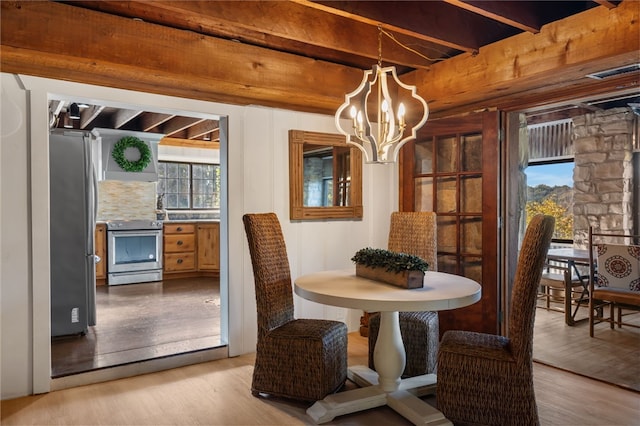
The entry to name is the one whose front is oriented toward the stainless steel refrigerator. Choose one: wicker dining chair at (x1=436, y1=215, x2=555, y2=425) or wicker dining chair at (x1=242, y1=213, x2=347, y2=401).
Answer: wicker dining chair at (x1=436, y1=215, x2=555, y2=425)

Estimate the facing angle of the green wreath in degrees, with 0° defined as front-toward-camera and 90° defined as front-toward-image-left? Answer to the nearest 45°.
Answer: approximately 0°

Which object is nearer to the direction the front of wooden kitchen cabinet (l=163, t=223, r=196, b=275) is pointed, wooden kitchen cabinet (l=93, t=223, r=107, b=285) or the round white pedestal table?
the round white pedestal table

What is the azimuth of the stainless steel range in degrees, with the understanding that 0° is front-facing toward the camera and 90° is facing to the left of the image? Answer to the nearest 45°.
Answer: approximately 0°

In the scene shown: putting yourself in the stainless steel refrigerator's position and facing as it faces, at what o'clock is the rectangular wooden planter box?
The rectangular wooden planter box is roughly at 2 o'clock from the stainless steel refrigerator.

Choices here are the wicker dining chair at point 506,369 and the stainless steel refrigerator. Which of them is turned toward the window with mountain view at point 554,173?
the stainless steel refrigerator

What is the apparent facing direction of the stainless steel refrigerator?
to the viewer's right

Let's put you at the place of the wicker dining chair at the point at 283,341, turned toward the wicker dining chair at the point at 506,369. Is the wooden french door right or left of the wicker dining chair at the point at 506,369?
left

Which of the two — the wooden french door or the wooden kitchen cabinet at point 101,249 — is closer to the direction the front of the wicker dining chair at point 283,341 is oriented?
the wooden french door

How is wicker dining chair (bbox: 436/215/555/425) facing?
to the viewer's left
